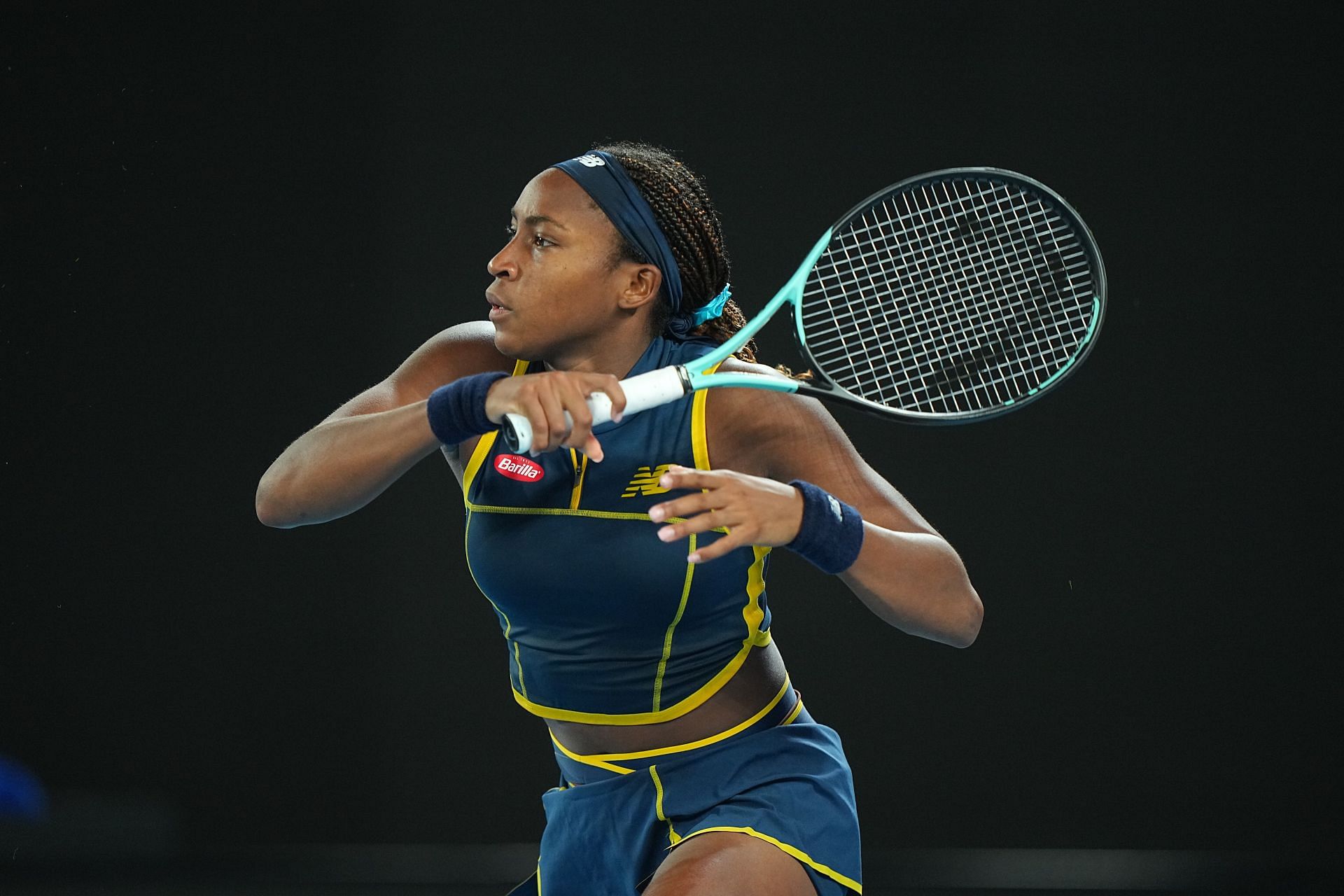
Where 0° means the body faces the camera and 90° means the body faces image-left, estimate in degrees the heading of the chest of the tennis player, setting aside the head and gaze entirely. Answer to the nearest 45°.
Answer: approximately 45°

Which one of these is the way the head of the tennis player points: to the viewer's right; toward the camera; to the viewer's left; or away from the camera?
to the viewer's left
